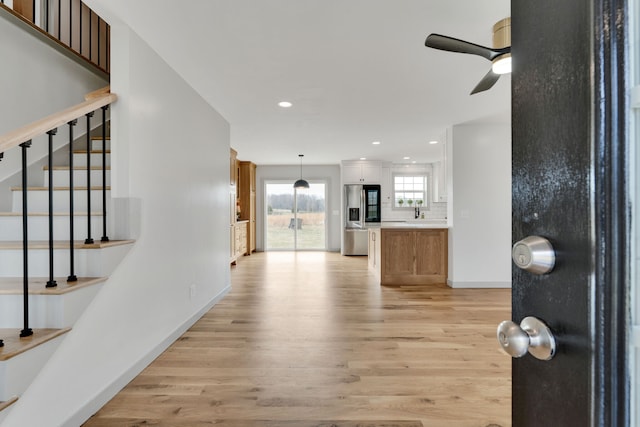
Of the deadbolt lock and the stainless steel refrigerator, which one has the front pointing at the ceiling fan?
the stainless steel refrigerator

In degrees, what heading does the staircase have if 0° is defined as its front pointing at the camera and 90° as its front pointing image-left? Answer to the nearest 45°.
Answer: approximately 0°

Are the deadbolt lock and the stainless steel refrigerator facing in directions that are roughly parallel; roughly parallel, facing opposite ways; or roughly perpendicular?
roughly perpendicular

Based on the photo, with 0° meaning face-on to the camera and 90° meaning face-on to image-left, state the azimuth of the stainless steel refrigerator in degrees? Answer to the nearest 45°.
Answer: approximately 0°

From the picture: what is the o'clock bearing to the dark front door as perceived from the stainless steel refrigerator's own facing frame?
The dark front door is roughly at 12 o'clock from the stainless steel refrigerator.

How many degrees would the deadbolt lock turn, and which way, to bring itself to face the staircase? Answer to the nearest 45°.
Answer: approximately 45° to its right

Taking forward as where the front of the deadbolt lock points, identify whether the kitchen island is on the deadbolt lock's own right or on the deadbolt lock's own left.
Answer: on the deadbolt lock's own right

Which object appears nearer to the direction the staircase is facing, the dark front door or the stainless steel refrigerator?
the dark front door

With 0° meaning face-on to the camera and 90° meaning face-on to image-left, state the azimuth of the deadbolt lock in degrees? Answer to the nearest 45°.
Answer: approximately 45°
